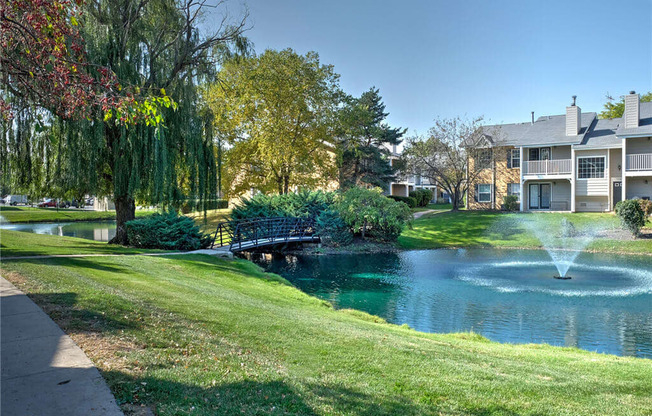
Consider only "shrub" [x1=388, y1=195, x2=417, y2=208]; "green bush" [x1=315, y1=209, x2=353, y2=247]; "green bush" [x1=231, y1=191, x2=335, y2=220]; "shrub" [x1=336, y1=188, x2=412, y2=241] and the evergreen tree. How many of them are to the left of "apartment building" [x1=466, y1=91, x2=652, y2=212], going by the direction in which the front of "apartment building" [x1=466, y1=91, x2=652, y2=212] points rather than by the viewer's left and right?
0

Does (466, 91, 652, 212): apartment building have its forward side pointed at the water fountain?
yes

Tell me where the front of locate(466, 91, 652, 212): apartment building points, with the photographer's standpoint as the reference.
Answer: facing the viewer

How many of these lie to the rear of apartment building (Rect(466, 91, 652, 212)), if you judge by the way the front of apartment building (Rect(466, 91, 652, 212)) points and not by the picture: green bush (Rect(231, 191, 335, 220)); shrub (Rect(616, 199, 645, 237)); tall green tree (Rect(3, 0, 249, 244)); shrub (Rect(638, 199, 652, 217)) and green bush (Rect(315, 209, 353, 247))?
0

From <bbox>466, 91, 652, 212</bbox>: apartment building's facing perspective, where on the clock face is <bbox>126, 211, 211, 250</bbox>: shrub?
The shrub is roughly at 1 o'clock from the apartment building.

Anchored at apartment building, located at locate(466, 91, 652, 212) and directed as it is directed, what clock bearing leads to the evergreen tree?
The evergreen tree is roughly at 3 o'clock from the apartment building.

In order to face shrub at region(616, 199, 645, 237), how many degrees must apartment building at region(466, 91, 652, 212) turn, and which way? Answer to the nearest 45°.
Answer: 0° — it already faces it

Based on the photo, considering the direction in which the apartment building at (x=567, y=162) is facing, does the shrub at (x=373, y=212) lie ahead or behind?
ahead

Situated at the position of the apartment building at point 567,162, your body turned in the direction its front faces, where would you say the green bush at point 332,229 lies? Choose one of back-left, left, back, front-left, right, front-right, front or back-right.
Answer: front-right

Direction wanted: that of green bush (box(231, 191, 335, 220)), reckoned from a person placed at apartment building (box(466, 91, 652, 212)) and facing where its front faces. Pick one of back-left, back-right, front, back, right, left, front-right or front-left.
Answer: front-right

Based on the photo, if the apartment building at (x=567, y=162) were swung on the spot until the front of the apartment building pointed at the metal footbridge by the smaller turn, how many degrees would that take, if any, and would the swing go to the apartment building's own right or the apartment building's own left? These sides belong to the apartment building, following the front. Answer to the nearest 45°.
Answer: approximately 45° to the apartment building's own right

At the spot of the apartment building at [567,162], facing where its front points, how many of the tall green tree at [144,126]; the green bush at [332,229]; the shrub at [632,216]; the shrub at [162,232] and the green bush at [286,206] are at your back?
0

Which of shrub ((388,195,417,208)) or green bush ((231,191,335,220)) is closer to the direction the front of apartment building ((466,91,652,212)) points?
the green bush

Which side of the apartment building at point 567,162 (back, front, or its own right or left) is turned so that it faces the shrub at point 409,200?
right
